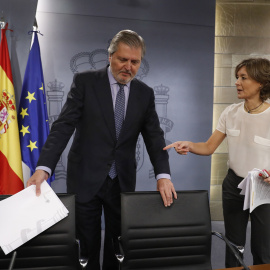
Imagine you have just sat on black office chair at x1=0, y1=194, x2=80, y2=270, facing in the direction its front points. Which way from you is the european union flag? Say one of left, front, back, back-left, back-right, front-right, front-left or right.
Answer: back

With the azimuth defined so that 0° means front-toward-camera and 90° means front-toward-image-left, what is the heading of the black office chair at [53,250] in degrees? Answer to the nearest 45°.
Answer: approximately 0°

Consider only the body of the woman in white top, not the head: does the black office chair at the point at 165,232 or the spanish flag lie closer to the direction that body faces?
the black office chair

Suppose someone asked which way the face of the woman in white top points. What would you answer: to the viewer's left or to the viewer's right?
to the viewer's left

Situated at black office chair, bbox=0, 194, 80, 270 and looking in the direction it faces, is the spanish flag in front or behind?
behind

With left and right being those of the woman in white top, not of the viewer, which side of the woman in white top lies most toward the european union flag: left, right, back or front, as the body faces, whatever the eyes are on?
right

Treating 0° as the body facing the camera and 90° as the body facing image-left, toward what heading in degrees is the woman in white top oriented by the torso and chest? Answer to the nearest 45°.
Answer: approximately 45°
